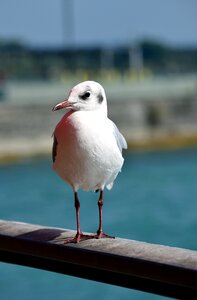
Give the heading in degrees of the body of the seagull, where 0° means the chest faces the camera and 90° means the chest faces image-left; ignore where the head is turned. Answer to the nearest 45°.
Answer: approximately 45°
